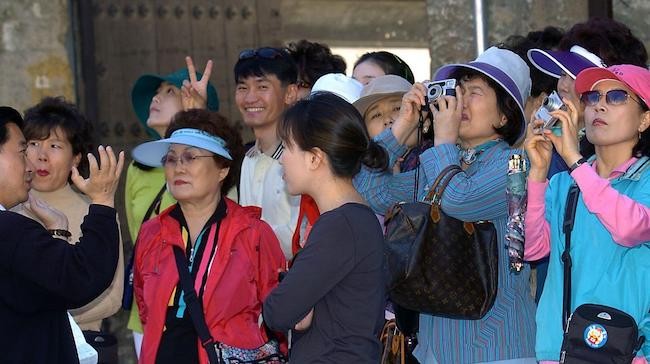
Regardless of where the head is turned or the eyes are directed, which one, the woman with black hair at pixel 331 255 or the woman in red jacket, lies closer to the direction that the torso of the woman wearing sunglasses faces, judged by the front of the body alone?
the woman with black hair

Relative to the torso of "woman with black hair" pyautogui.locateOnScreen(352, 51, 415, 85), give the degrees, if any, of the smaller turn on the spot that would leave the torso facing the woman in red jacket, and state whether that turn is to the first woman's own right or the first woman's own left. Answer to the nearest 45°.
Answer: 0° — they already face them

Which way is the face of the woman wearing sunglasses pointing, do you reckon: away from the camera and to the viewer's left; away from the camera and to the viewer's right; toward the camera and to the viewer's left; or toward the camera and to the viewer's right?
toward the camera and to the viewer's left

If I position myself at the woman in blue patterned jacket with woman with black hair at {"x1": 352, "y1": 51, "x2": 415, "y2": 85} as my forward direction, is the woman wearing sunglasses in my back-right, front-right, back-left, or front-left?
back-right

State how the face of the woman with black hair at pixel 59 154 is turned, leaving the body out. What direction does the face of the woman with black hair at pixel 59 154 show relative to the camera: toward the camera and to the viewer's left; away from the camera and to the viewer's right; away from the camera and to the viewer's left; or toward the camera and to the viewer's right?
toward the camera and to the viewer's left

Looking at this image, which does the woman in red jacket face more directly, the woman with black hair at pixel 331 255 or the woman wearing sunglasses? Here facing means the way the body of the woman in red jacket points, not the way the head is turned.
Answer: the woman with black hair

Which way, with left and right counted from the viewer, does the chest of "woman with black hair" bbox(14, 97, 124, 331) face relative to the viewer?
facing the viewer and to the left of the viewer

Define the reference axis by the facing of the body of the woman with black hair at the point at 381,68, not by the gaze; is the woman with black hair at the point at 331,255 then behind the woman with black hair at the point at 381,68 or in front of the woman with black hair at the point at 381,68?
in front
